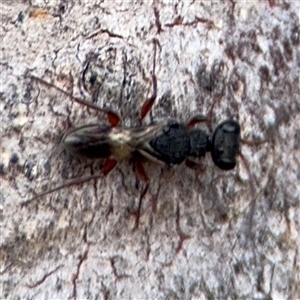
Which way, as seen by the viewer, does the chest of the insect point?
to the viewer's right
